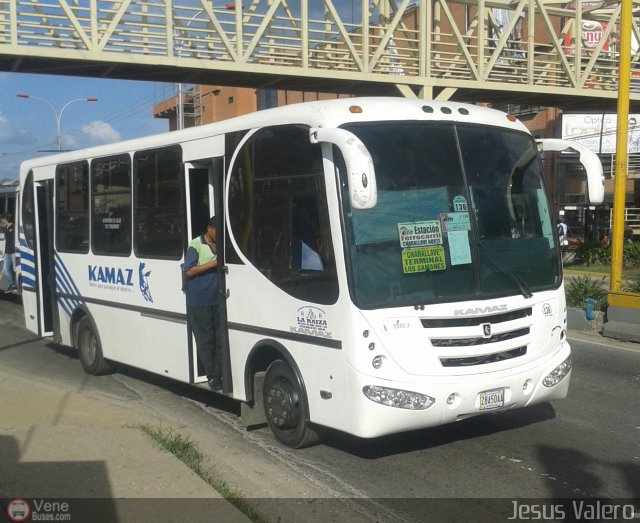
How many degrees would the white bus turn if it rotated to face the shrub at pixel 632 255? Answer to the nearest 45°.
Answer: approximately 90° to its left

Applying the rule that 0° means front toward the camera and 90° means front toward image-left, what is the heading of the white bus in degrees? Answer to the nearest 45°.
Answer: approximately 315°

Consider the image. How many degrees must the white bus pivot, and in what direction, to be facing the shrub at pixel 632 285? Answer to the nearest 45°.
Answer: approximately 90° to its left

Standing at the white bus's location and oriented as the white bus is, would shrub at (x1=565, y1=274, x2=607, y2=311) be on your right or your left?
on your left

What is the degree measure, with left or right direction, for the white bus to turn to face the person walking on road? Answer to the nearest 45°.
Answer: approximately 180°
